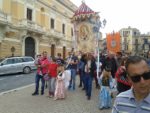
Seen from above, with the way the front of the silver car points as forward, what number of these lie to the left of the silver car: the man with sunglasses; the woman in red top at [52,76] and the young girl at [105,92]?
3

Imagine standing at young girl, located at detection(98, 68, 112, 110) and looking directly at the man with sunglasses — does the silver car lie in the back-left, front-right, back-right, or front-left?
back-right

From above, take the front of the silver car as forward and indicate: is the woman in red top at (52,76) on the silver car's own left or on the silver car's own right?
on the silver car's own left

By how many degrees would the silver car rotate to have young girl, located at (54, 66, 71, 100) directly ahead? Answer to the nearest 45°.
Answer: approximately 90° to its left

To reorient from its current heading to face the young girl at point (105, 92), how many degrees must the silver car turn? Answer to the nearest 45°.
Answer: approximately 90° to its left

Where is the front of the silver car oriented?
to the viewer's left

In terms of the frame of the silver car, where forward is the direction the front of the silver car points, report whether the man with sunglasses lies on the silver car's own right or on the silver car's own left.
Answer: on the silver car's own left

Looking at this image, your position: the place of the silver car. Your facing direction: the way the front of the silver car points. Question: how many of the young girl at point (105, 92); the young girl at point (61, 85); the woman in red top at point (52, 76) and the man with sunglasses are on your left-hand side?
4
